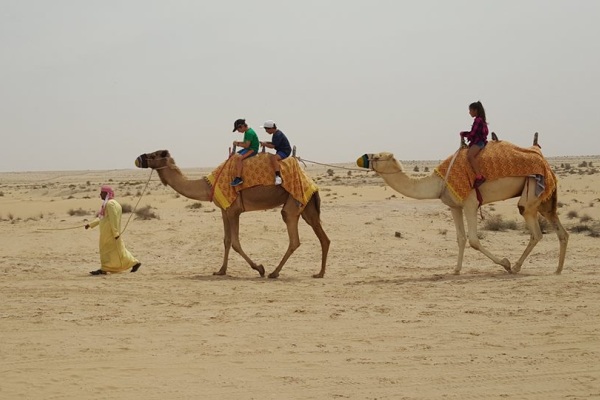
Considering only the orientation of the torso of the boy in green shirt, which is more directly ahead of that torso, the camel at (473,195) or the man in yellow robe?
the man in yellow robe

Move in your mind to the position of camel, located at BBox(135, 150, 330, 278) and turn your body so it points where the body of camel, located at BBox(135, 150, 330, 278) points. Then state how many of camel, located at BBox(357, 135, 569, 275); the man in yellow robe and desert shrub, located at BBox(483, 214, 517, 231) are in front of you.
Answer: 1

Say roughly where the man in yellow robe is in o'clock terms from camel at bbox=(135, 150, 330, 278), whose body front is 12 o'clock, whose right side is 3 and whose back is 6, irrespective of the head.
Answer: The man in yellow robe is roughly at 12 o'clock from the camel.

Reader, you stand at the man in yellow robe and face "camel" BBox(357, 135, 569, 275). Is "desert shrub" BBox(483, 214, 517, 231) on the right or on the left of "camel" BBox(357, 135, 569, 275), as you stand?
left

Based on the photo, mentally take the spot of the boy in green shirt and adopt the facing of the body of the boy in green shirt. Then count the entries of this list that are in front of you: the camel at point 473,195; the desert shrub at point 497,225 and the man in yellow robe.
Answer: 1

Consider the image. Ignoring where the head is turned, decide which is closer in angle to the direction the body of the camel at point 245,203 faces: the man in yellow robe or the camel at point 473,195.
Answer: the man in yellow robe

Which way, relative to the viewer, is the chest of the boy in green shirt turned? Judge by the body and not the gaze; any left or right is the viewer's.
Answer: facing to the left of the viewer

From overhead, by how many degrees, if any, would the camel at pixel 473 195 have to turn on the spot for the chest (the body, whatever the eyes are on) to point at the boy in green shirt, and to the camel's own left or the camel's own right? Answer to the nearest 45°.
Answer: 0° — it already faces them

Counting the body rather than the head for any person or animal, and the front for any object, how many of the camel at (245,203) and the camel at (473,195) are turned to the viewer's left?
2

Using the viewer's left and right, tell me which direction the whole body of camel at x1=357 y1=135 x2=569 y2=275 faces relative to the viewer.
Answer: facing to the left of the viewer

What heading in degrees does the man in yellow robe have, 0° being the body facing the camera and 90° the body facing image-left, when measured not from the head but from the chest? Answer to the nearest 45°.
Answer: approximately 90°

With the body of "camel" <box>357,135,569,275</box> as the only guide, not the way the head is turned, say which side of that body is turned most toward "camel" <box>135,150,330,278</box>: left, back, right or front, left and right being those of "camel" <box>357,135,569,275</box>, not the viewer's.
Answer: front

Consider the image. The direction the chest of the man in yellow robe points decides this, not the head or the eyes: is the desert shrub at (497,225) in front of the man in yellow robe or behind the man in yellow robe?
behind

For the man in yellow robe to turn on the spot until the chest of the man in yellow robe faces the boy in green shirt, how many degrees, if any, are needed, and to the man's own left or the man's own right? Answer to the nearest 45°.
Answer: approximately 180°

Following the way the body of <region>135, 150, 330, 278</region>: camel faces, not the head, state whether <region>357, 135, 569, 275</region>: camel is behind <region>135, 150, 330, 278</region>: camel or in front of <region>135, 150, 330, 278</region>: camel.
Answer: behind

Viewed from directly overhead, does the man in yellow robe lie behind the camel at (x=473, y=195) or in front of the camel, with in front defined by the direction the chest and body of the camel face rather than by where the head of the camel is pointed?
in front

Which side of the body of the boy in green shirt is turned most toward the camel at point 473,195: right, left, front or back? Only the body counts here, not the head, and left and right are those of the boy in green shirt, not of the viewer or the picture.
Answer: back

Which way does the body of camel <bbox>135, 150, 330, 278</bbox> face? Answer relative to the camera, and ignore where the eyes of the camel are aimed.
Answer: to the viewer's left
